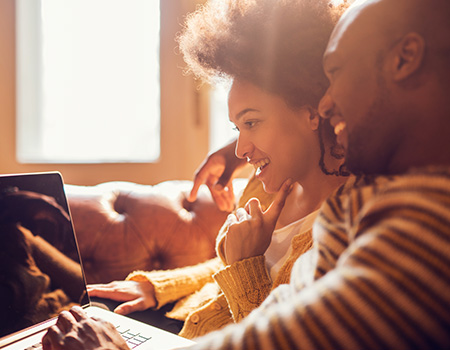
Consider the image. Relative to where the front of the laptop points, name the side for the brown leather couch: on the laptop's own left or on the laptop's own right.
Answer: on the laptop's own left

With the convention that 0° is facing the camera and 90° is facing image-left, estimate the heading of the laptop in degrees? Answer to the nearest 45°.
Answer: approximately 315°

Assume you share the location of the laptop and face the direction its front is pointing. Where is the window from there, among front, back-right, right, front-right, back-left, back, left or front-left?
back-left

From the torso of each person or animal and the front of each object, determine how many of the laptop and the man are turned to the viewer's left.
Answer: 1

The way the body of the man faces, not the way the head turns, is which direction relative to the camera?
to the viewer's left

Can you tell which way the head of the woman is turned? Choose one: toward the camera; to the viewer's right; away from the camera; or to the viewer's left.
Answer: to the viewer's left
